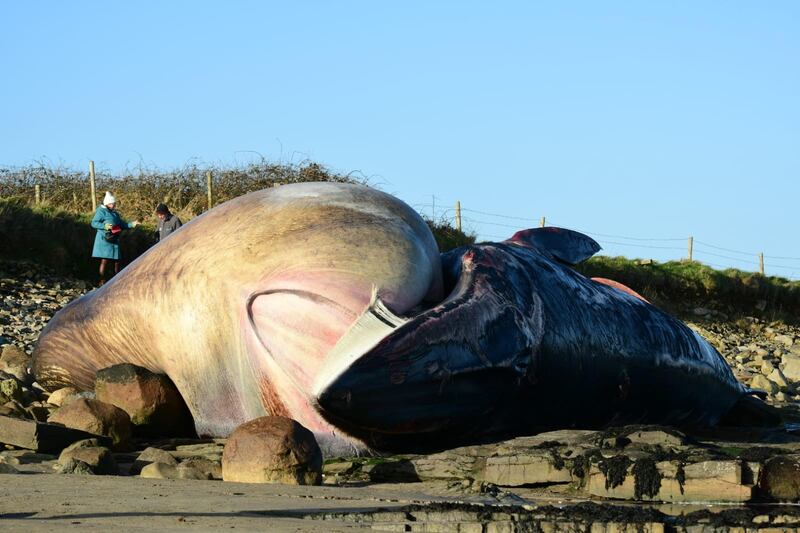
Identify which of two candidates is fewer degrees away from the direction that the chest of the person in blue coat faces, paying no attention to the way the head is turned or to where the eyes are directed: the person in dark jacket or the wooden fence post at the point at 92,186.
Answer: the person in dark jacket

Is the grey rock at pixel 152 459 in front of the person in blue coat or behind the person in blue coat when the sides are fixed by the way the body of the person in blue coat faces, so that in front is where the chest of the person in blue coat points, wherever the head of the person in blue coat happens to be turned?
in front

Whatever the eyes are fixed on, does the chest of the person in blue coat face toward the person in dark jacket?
yes

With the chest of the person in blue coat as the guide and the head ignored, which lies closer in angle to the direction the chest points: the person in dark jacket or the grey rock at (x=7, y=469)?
the person in dark jacket

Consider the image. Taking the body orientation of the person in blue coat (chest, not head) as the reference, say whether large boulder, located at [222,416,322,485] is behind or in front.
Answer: in front

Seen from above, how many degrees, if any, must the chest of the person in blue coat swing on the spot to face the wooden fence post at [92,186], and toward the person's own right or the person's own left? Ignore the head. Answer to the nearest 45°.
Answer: approximately 135° to the person's own left

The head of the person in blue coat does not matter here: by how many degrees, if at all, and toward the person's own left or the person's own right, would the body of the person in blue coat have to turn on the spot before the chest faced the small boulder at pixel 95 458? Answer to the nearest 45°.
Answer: approximately 45° to the person's own right

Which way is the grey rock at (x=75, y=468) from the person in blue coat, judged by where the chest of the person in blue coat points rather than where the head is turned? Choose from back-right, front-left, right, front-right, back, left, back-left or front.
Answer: front-right

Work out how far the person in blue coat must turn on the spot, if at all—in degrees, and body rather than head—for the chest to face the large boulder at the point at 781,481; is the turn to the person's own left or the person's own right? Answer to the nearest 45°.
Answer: approximately 45° to the person's own right

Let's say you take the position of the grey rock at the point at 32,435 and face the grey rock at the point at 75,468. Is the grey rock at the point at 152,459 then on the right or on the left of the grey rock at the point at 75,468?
left

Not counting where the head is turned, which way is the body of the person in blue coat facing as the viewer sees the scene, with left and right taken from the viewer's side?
facing the viewer and to the right of the viewer
